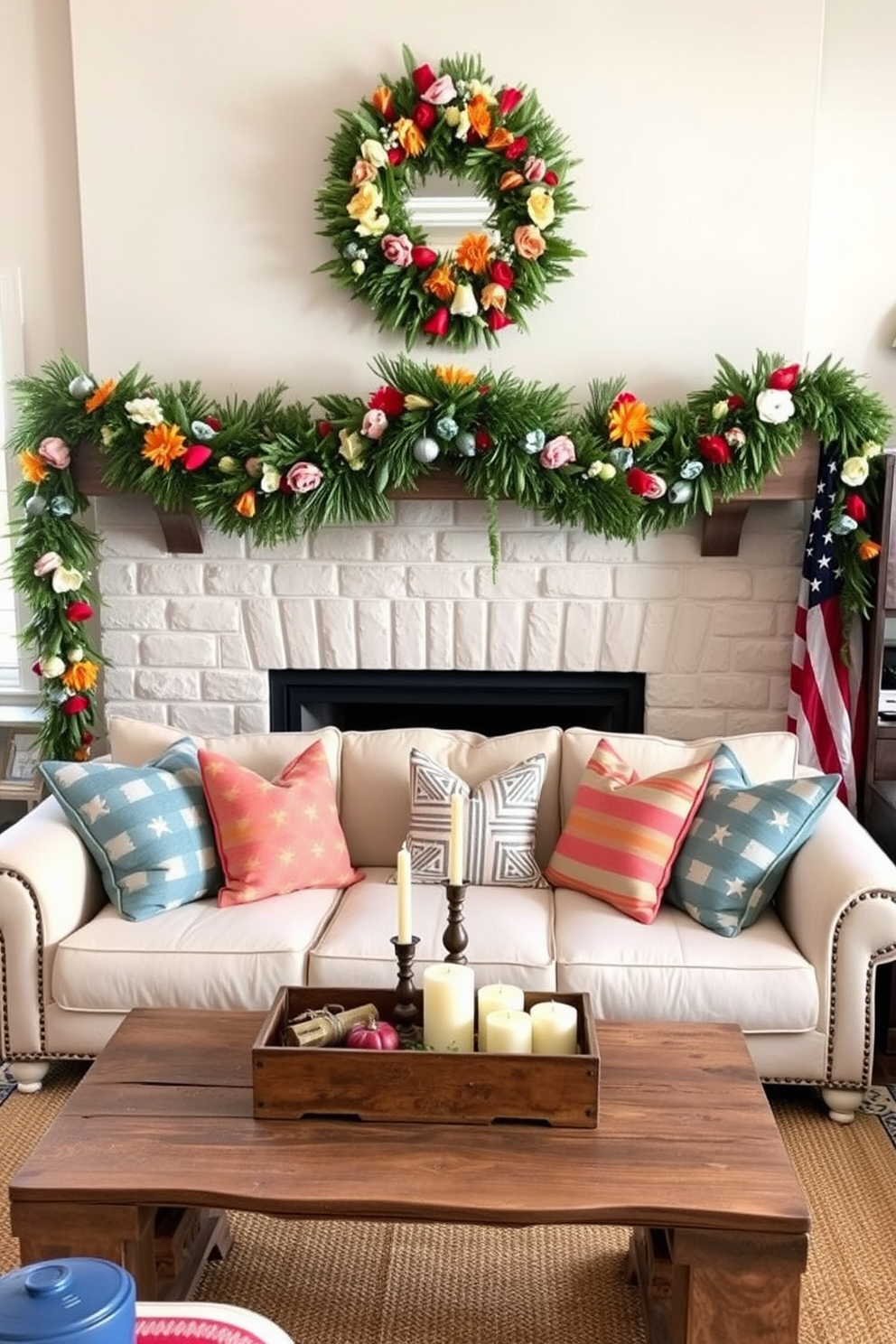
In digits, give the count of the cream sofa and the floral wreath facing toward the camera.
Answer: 2

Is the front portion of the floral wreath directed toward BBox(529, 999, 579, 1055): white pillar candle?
yes

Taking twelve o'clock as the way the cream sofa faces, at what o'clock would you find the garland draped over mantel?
The garland draped over mantel is roughly at 6 o'clock from the cream sofa.

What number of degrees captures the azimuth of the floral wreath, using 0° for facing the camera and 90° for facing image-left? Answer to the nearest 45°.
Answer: approximately 0°

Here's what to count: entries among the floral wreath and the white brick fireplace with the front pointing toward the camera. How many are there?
2

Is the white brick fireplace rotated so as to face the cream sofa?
yes
